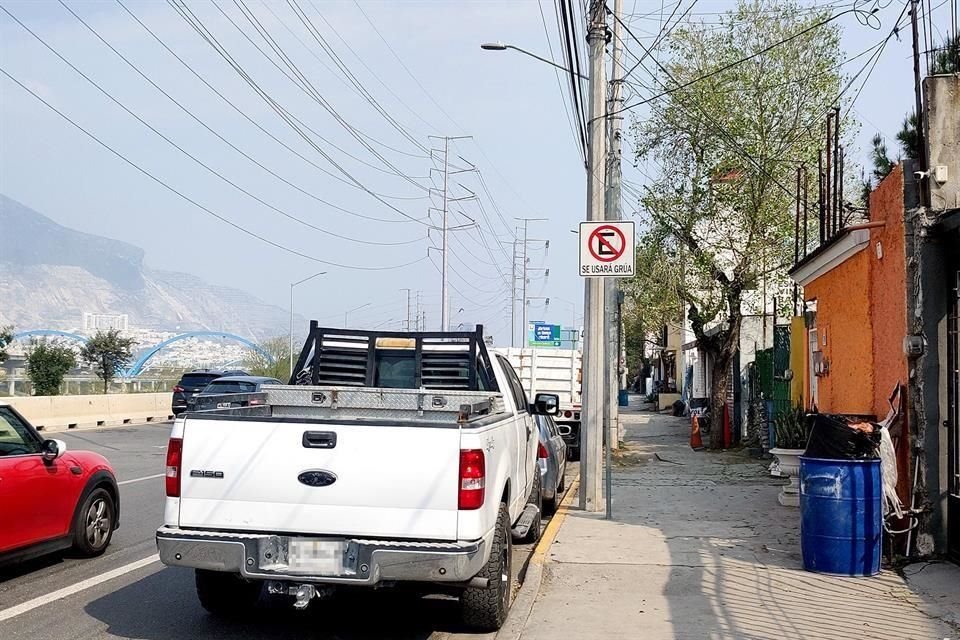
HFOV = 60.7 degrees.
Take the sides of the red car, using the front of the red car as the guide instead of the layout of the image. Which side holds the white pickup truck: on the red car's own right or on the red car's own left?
on the red car's own right

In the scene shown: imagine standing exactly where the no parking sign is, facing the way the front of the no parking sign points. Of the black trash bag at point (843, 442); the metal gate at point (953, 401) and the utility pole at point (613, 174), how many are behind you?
1

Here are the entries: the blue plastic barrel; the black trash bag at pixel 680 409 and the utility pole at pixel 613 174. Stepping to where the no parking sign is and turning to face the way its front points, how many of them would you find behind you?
2

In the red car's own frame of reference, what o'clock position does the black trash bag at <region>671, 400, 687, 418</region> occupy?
The black trash bag is roughly at 12 o'clock from the red car.

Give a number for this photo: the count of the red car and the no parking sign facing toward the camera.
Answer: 1

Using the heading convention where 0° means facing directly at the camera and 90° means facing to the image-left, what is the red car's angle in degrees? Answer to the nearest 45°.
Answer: approximately 225°

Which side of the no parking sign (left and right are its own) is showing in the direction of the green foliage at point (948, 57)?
left

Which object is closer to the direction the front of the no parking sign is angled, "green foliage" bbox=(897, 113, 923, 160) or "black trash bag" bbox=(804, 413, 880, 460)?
the black trash bag

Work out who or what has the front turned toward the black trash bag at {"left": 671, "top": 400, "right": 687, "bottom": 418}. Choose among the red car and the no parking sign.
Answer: the red car

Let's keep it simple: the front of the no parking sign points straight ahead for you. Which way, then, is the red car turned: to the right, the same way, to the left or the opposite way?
the opposite way
